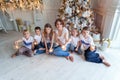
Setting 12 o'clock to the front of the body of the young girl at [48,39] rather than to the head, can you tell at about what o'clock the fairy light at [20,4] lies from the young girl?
The fairy light is roughly at 5 o'clock from the young girl.

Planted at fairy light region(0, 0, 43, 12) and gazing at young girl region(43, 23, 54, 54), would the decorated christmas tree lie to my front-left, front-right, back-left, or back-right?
front-left

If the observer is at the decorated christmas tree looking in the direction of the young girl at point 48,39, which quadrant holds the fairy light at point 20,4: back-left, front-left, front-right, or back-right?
front-right

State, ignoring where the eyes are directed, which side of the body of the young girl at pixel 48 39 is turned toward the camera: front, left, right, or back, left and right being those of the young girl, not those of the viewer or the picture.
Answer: front

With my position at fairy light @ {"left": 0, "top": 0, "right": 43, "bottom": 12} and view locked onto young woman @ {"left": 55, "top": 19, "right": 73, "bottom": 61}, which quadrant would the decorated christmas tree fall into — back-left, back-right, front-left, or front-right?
front-left

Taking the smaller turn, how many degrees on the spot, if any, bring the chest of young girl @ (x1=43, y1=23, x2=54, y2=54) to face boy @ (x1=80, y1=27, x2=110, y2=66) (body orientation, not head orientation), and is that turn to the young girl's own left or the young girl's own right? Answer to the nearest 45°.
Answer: approximately 90° to the young girl's own left

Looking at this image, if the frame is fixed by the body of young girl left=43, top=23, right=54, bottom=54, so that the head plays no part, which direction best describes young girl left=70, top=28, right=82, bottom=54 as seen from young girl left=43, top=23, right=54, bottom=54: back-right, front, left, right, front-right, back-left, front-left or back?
left
